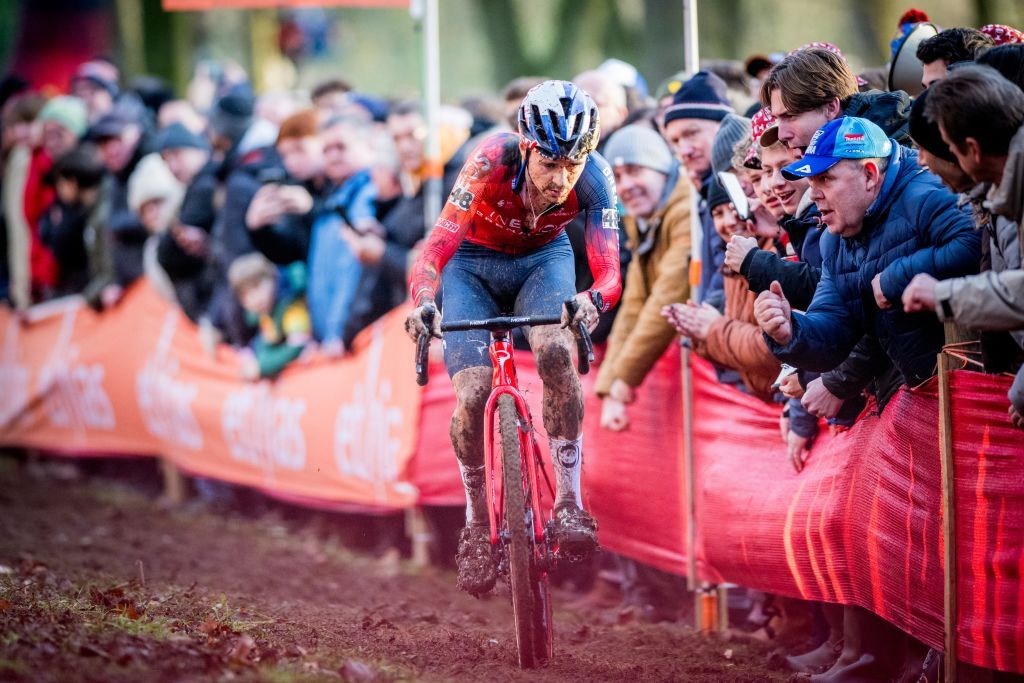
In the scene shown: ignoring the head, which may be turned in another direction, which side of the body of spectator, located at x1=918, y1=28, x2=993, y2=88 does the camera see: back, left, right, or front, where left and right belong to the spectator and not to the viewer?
left

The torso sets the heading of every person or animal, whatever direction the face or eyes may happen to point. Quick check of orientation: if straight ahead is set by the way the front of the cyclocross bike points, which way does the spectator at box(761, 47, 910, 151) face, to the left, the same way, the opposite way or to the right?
to the right

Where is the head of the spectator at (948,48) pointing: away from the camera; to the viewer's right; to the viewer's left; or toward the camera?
to the viewer's left

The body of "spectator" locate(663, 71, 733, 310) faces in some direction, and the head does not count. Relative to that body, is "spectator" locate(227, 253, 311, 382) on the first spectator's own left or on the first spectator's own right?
on the first spectator's own right

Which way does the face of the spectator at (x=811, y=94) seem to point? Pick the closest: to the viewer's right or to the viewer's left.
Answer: to the viewer's left

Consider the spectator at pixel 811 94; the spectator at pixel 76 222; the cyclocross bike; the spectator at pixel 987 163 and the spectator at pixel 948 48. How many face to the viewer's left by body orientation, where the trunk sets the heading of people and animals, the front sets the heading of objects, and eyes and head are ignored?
3

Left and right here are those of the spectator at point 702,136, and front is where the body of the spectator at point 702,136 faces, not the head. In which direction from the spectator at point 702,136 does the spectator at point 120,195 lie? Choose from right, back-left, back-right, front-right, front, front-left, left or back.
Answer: right

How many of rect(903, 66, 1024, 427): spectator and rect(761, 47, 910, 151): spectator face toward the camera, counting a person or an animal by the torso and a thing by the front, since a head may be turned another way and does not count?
0

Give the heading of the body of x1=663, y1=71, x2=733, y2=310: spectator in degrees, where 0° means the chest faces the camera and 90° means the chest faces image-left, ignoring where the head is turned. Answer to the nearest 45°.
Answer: approximately 45°

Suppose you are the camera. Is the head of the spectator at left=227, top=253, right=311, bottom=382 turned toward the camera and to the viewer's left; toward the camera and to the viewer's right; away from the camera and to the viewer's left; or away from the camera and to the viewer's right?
toward the camera and to the viewer's right

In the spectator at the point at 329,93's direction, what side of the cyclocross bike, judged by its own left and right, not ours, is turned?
back

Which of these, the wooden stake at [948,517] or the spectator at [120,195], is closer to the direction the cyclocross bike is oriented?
the wooden stake

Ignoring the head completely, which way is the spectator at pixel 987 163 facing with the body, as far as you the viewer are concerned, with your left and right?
facing to the left of the viewer

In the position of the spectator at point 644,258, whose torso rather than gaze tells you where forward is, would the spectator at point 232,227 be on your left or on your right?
on your right

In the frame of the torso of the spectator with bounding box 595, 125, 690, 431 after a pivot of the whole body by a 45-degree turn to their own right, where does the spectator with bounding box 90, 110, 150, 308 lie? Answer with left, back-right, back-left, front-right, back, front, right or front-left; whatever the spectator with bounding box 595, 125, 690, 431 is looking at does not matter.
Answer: front-right

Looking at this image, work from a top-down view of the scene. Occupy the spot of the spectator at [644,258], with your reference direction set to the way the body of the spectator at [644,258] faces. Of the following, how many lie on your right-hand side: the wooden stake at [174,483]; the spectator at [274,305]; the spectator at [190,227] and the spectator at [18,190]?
4
